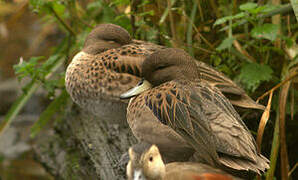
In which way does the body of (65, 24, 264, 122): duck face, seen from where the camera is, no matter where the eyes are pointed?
to the viewer's left

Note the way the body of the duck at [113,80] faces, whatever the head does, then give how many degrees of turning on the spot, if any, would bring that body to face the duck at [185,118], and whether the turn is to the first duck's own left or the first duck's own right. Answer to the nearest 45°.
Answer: approximately 135° to the first duck's own left

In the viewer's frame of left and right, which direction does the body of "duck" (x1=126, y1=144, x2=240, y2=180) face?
facing the viewer and to the left of the viewer

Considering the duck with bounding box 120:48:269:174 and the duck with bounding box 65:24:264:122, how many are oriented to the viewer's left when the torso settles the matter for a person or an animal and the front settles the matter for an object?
2

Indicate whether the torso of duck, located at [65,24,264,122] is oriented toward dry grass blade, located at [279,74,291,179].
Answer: no

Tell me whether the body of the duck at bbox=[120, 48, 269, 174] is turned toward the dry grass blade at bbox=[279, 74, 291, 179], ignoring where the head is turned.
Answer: no

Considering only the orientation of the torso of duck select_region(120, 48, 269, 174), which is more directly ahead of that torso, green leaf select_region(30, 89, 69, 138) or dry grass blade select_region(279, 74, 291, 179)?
the green leaf

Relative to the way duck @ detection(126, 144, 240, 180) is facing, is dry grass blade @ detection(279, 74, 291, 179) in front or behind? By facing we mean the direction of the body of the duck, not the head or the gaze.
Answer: behind

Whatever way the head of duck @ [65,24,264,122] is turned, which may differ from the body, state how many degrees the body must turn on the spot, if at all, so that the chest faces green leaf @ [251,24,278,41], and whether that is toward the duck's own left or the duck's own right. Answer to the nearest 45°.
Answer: approximately 180°

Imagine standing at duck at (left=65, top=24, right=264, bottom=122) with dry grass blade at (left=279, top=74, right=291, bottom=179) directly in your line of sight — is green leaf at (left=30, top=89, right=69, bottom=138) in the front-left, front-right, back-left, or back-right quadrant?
back-left

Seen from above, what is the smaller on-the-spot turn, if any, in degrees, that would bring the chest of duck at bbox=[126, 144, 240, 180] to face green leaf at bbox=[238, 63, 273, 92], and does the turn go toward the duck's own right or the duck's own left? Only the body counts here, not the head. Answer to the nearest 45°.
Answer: approximately 180°

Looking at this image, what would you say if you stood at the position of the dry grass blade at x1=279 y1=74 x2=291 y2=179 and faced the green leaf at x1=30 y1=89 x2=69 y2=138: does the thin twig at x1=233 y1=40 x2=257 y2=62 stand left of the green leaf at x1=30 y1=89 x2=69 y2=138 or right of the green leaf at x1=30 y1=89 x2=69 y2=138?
right

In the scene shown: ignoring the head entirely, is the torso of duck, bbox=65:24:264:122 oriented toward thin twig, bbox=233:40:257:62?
no

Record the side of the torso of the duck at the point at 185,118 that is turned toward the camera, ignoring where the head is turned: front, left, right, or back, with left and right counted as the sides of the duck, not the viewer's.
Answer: left
